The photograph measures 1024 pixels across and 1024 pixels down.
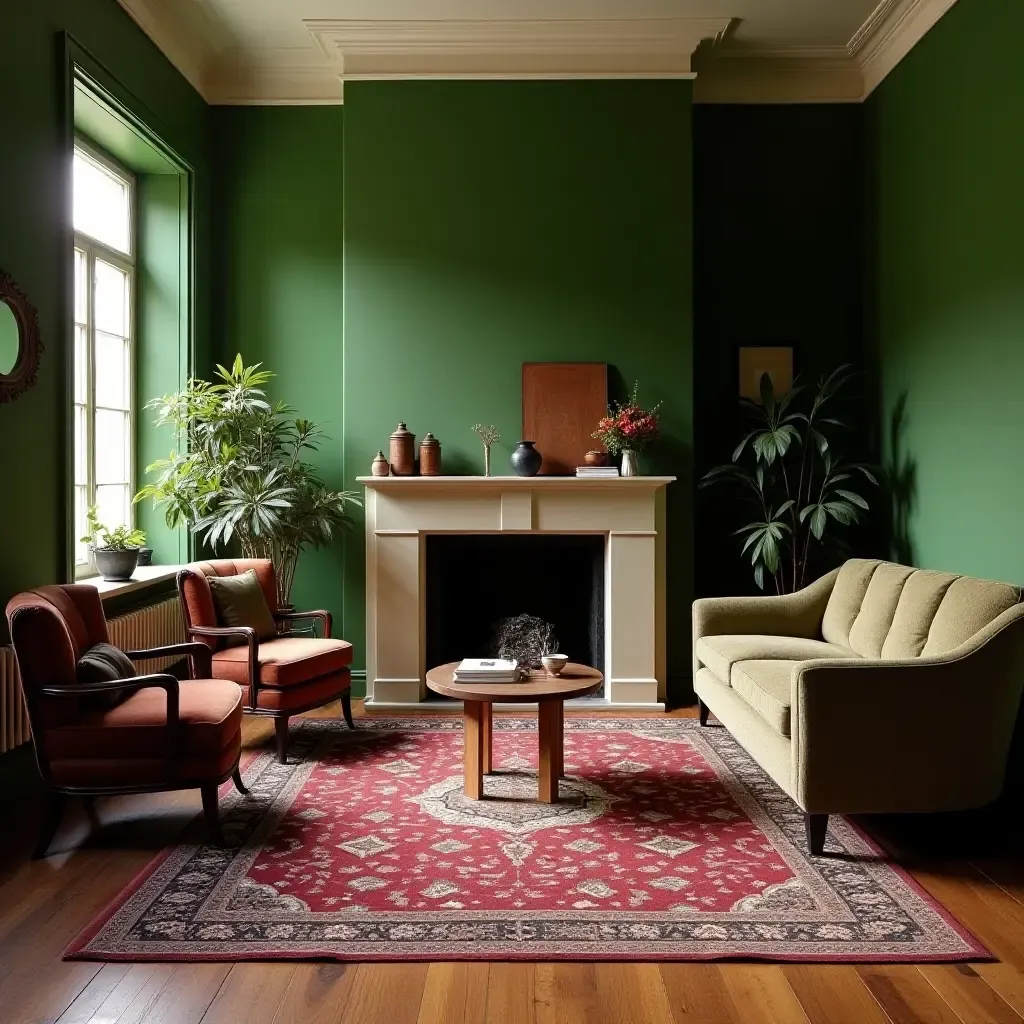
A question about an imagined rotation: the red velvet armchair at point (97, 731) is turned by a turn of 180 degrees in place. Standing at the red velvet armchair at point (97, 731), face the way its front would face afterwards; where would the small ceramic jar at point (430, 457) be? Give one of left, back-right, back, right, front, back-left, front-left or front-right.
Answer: back-right

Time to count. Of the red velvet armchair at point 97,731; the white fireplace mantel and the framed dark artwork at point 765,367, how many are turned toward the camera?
2

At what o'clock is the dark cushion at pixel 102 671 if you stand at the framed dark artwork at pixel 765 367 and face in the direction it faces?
The dark cushion is roughly at 1 o'clock from the framed dark artwork.

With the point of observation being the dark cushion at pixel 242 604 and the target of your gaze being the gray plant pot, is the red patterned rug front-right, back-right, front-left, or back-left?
back-left

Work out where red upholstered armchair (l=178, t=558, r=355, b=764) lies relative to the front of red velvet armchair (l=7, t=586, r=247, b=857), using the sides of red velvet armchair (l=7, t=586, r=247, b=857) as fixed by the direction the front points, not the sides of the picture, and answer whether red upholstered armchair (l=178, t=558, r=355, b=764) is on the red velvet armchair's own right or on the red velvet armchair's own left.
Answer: on the red velvet armchair's own left

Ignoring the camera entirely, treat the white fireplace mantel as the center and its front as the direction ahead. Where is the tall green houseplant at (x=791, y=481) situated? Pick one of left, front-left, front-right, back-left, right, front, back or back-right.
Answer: left

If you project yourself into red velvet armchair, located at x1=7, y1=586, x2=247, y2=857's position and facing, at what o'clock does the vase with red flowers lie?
The vase with red flowers is roughly at 11 o'clock from the red velvet armchair.

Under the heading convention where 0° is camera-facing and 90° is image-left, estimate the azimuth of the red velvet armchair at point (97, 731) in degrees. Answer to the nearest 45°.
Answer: approximately 270°

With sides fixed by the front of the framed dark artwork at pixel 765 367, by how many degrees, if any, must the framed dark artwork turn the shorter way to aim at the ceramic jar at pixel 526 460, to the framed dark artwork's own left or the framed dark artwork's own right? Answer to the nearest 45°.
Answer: approximately 45° to the framed dark artwork's own right

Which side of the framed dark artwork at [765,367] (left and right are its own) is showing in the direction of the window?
right

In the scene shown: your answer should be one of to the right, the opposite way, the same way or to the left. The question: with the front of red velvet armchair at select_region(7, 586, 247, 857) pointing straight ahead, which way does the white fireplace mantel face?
to the right

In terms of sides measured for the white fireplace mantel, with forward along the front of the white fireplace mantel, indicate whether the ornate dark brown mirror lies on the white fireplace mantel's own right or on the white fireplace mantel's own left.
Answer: on the white fireplace mantel's own right

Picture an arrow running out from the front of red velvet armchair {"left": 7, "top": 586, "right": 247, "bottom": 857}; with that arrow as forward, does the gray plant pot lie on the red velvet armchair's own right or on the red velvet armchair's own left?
on the red velvet armchair's own left

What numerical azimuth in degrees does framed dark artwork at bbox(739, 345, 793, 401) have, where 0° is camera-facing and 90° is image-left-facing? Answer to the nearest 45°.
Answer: approximately 0°
